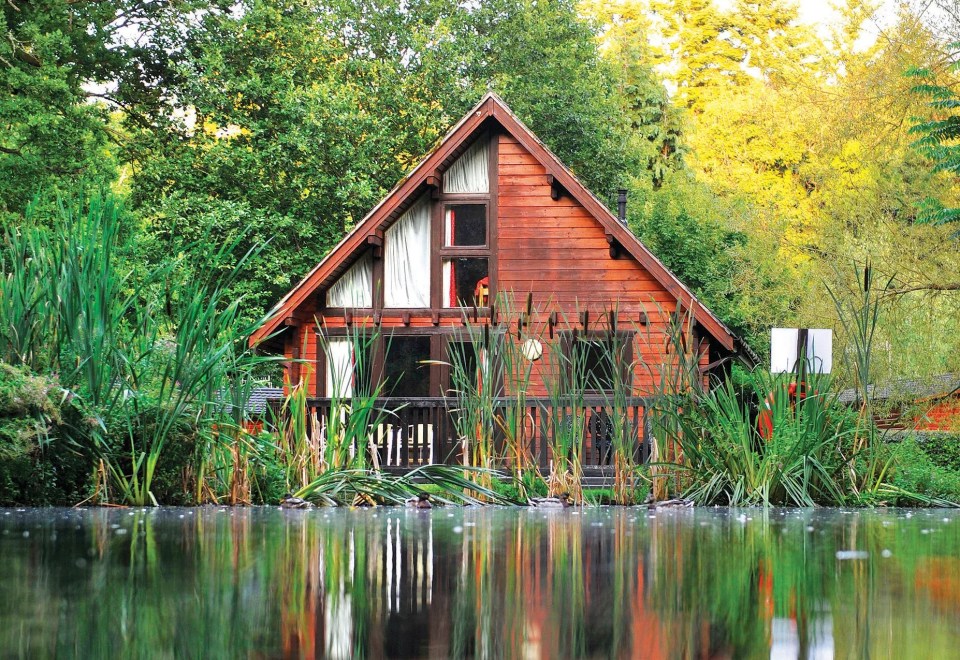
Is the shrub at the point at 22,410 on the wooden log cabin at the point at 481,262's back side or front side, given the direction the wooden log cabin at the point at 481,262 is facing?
on the front side

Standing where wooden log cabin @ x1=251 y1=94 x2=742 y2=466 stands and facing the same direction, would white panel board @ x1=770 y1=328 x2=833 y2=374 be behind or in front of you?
in front

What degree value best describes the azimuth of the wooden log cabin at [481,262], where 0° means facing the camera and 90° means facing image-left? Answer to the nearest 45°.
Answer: approximately 0°
